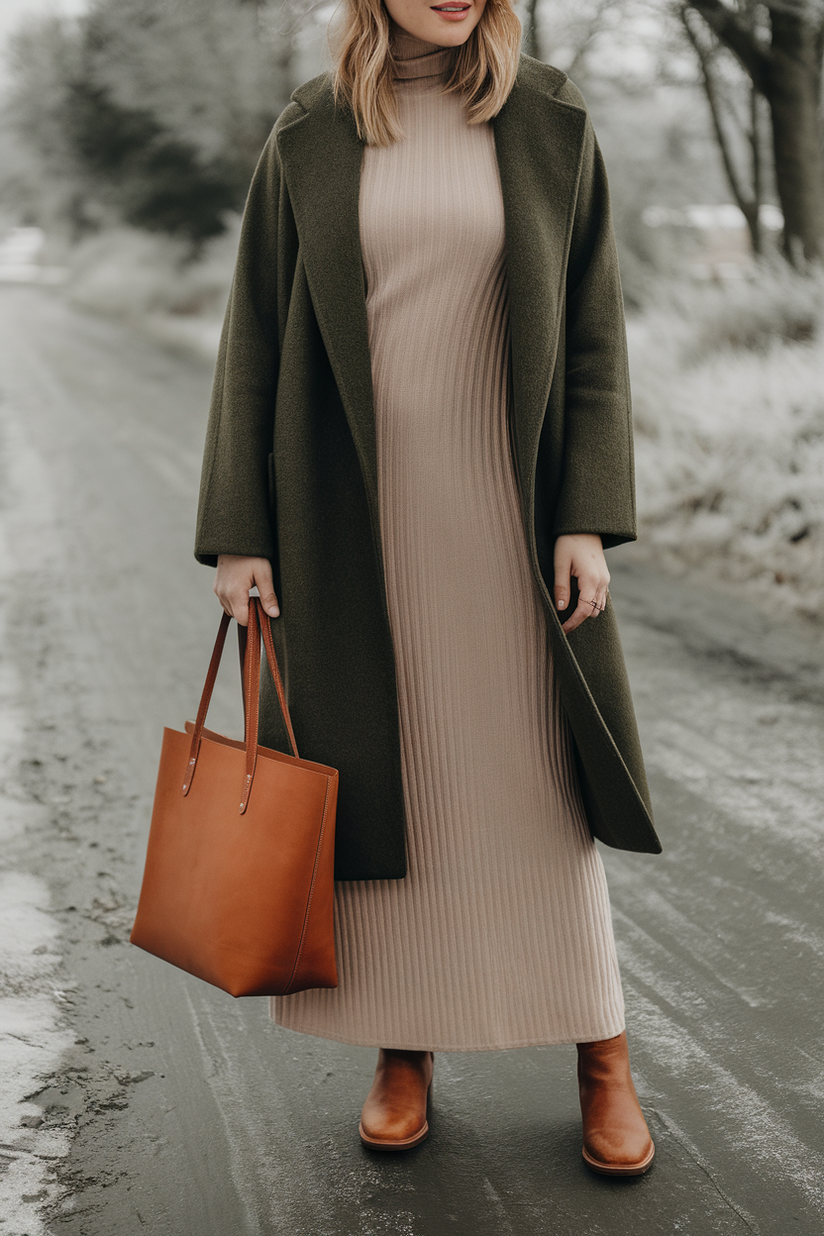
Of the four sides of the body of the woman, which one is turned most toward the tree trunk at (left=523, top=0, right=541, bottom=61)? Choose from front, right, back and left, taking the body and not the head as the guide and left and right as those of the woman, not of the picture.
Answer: back

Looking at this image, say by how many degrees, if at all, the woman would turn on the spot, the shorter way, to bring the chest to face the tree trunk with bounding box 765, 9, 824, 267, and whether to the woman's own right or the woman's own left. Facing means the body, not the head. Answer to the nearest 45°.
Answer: approximately 180°

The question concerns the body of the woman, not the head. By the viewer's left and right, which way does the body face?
facing the viewer
